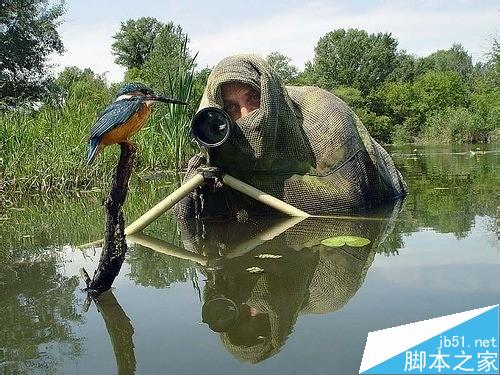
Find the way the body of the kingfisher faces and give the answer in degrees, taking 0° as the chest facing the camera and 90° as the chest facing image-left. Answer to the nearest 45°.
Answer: approximately 270°

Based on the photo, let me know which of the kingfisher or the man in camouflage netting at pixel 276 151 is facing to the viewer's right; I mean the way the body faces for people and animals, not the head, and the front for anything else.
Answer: the kingfisher

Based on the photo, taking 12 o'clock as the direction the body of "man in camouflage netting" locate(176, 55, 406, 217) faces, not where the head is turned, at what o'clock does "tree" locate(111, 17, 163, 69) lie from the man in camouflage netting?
The tree is roughly at 4 o'clock from the man in camouflage netting.

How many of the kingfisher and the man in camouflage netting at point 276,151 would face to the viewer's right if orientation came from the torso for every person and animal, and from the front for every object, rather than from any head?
1

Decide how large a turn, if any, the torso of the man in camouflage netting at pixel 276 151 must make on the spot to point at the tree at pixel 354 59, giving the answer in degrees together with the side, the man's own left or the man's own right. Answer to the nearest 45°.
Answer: approximately 135° to the man's own right

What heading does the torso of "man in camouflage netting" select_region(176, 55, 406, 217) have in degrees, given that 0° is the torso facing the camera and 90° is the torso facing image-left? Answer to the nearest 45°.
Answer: approximately 45°

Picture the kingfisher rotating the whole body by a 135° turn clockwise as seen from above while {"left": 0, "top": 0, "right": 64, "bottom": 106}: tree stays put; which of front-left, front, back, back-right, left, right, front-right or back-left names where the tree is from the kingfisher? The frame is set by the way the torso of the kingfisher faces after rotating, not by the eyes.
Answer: back-right

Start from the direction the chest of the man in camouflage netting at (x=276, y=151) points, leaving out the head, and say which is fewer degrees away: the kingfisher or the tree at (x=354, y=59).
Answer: the kingfisher

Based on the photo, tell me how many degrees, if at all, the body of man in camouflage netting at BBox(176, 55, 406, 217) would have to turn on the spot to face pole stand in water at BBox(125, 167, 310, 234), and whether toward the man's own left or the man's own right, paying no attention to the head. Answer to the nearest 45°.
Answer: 0° — they already face it
